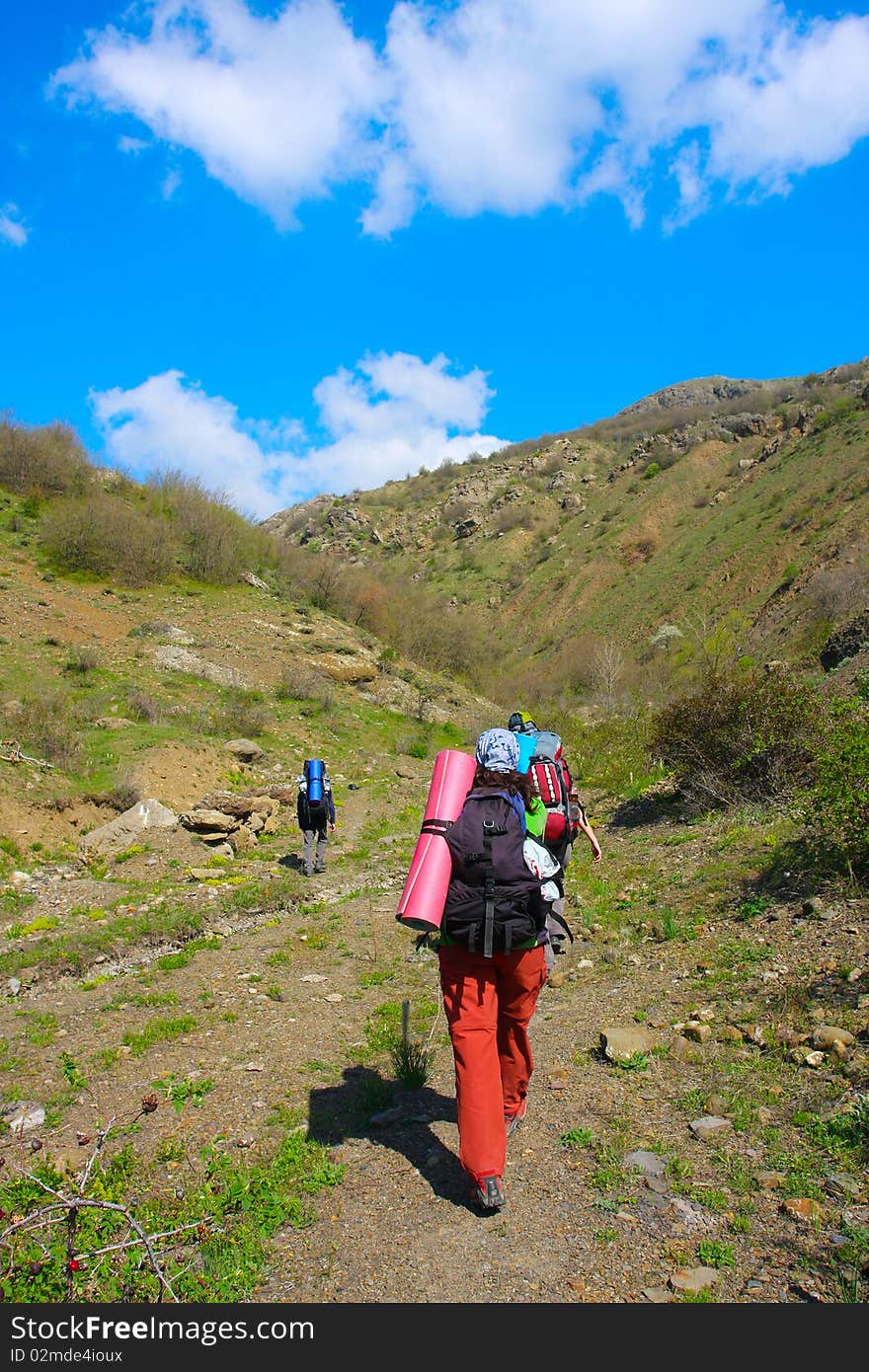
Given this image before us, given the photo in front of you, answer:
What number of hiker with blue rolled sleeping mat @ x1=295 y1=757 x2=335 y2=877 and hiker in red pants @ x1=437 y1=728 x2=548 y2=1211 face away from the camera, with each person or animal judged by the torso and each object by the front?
2

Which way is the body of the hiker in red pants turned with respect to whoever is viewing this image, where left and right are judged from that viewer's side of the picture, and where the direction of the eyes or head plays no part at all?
facing away from the viewer

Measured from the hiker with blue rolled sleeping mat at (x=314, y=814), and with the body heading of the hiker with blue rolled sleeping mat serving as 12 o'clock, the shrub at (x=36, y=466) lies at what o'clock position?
The shrub is roughly at 11 o'clock from the hiker with blue rolled sleeping mat.

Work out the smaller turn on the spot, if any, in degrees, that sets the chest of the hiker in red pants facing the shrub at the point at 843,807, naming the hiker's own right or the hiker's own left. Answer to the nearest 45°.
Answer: approximately 45° to the hiker's own right

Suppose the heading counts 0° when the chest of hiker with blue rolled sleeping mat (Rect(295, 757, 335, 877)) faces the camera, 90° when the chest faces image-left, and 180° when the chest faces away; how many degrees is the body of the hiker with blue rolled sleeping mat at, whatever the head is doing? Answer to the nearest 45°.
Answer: approximately 180°

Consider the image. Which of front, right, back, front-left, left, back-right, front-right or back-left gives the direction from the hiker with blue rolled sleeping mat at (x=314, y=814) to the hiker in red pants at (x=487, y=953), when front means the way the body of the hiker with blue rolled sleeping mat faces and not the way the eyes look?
back

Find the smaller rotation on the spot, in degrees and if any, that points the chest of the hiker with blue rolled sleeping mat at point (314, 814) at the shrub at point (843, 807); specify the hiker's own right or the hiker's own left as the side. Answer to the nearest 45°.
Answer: approximately 135° to the hiker's own right

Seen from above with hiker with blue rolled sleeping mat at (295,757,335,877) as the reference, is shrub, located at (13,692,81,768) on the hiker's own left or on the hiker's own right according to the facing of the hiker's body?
on the hiker's own left

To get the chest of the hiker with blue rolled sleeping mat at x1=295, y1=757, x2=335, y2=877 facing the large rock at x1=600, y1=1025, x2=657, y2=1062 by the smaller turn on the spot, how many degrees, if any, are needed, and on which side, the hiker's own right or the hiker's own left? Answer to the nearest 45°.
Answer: approximately 180°
